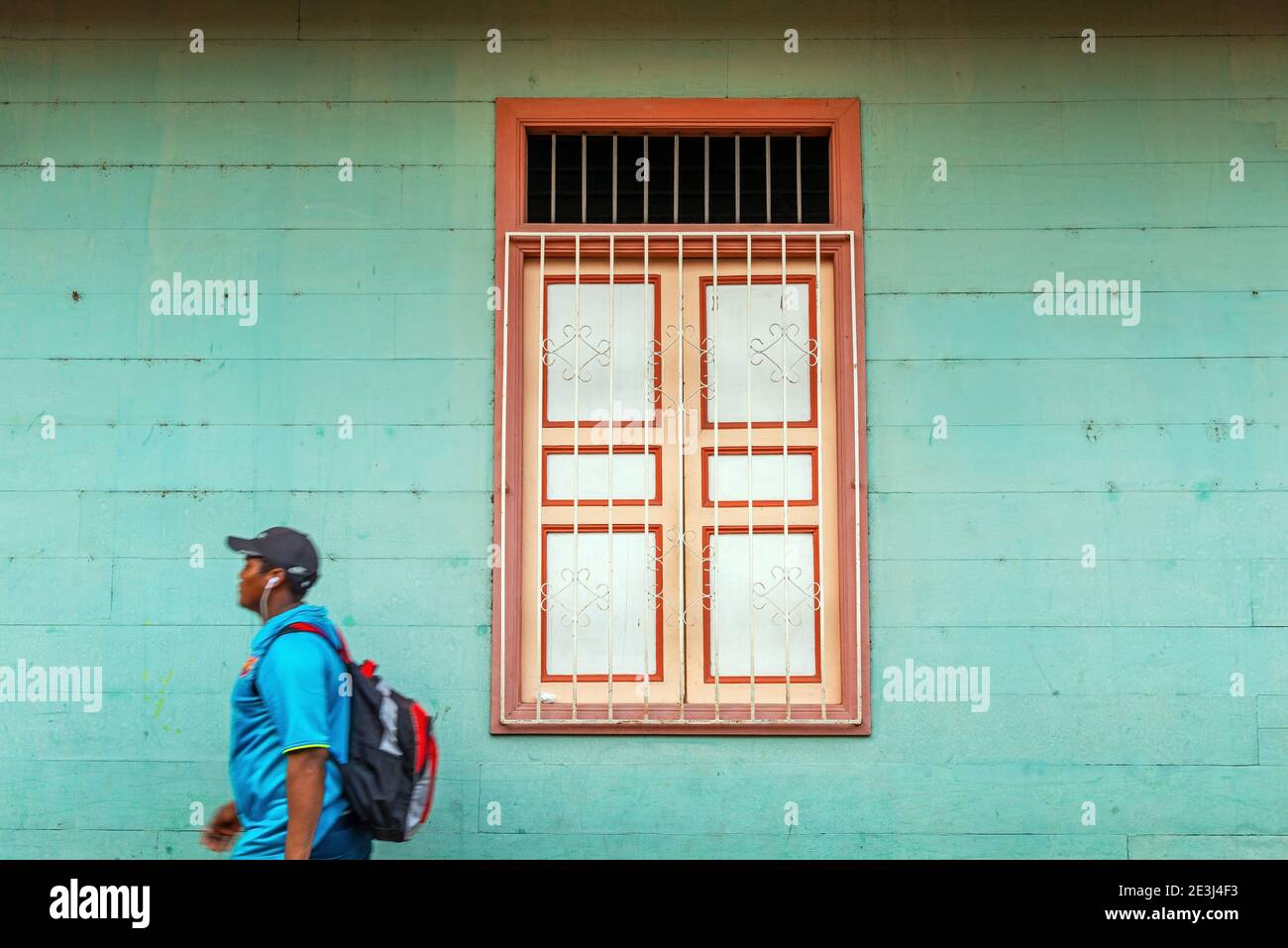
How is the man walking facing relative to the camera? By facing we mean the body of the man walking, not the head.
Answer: to the viewer's left

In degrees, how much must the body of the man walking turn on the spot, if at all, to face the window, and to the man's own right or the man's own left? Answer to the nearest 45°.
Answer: approximately 135° to the man's own right

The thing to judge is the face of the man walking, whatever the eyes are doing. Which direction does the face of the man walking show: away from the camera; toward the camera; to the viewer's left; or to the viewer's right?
to the viewer's left
